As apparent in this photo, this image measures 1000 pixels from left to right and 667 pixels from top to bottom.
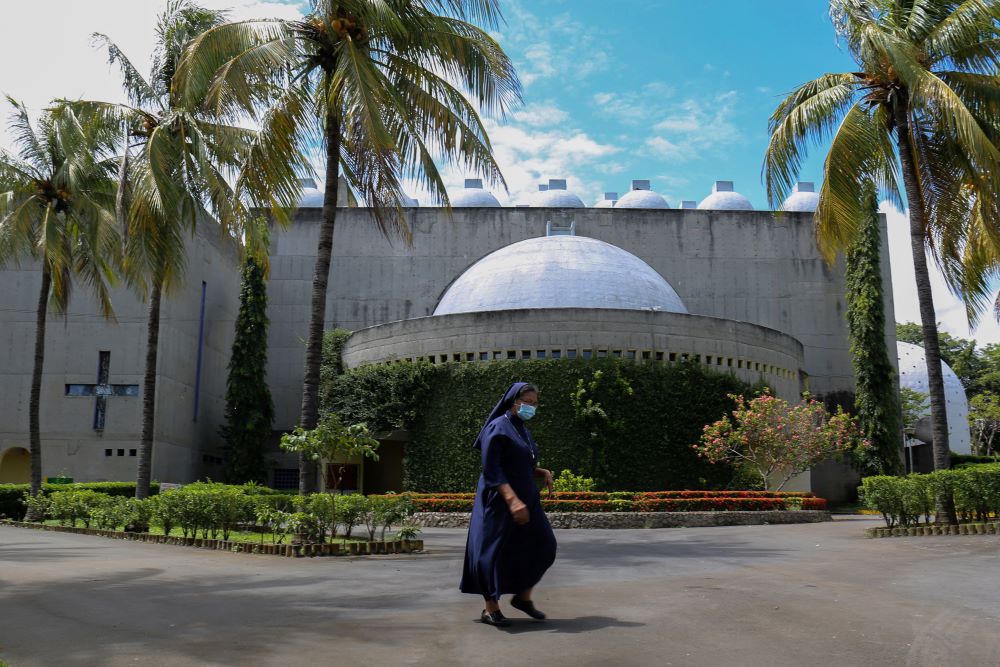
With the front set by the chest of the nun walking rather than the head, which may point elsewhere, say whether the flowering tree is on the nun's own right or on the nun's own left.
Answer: on the nun's own left

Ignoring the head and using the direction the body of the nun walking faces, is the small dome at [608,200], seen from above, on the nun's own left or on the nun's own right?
on the nun's own left

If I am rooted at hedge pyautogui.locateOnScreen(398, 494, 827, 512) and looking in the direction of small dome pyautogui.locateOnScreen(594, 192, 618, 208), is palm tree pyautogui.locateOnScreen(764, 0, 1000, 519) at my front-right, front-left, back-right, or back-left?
back-right

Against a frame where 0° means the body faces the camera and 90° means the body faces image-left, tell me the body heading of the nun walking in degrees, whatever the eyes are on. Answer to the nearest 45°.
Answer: approximately 315°

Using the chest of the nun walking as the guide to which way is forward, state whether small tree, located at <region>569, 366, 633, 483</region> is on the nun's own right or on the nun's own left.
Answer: on the nun's own left

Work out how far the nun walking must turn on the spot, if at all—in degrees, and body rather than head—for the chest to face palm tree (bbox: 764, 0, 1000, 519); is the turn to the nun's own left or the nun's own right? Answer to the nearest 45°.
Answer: approximately 90° to the nun's own left

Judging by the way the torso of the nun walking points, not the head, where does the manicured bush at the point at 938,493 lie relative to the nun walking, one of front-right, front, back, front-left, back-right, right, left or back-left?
left

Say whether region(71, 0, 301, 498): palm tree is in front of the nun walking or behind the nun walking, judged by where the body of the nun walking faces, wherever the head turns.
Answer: behind

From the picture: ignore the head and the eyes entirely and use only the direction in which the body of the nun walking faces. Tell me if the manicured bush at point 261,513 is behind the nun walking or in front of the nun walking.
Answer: behind

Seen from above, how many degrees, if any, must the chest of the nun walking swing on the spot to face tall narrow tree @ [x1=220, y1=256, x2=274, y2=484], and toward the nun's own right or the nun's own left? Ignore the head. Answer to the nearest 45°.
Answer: approximately 135° to the nun's own left
